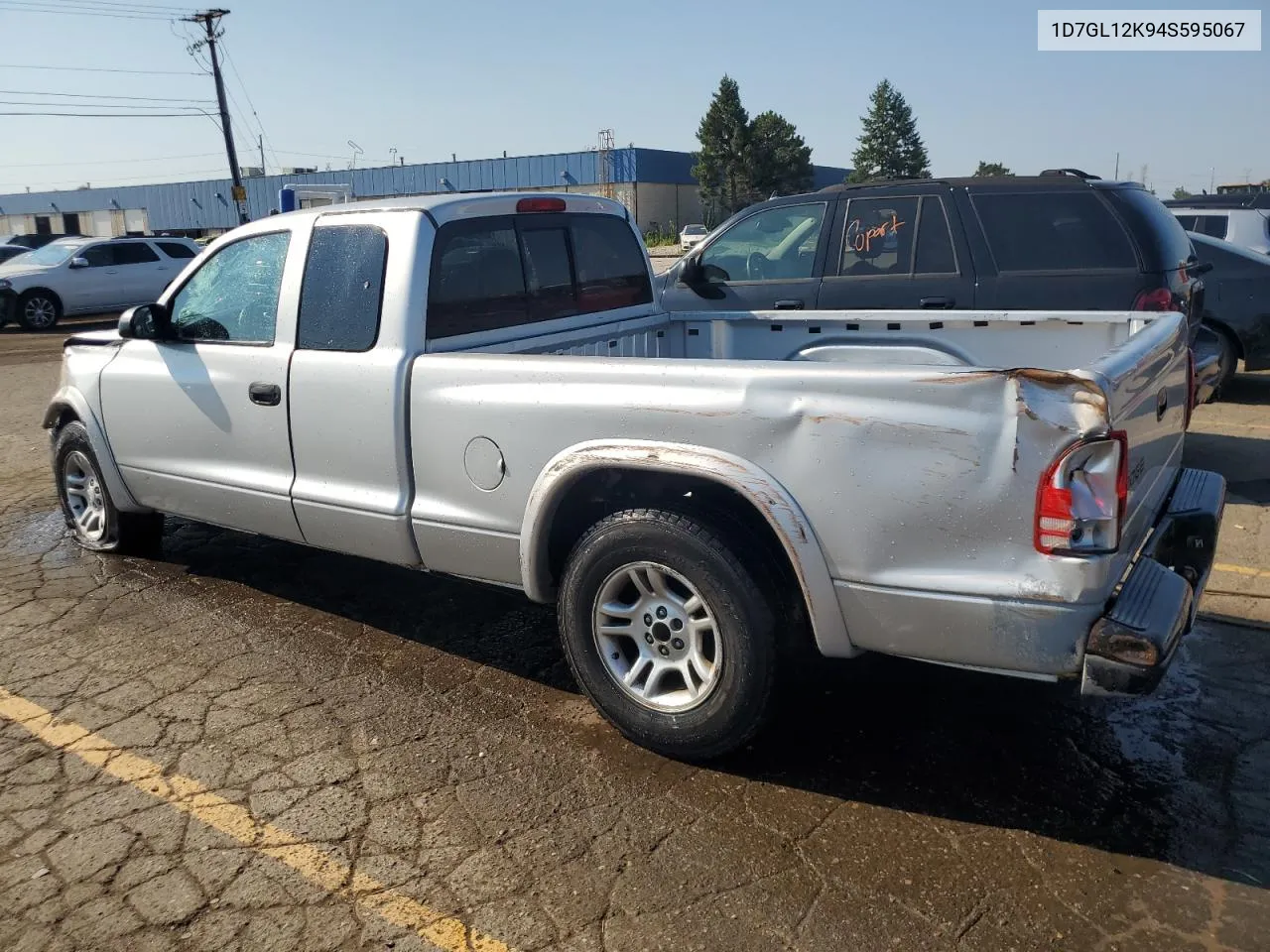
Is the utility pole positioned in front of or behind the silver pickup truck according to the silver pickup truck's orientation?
in front

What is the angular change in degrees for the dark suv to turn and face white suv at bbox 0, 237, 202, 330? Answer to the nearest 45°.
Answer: approximately 45° to its right

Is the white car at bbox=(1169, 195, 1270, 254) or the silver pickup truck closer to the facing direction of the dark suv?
the silver pickup truck

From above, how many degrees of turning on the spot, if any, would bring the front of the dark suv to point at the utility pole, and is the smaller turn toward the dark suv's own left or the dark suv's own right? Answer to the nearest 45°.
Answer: approximately 45° to the dark suv's own right

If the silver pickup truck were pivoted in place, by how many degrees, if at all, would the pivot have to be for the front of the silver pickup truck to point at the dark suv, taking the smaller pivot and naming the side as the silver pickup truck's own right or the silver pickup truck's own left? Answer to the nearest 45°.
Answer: approximately 90° to the silver pickup truck's own right

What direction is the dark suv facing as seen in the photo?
to the viewer's left

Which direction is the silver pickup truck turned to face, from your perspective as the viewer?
facing away from the viewer and to the left of the viewer

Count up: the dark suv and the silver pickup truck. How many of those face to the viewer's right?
0

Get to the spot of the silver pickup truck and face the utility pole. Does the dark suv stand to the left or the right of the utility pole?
right

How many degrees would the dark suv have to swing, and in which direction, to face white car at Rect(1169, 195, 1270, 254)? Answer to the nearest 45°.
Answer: approximately 135° to its right

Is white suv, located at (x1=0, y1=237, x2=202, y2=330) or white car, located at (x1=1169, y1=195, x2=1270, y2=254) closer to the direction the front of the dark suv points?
the white suv

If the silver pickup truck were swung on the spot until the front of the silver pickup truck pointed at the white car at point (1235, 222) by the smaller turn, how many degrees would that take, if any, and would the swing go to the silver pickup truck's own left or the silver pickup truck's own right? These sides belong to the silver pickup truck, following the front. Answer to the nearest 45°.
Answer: approximately 90° to the silver pickup truck's own right

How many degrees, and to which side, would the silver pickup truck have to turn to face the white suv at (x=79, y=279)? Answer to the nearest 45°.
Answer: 0° — it already faces it
